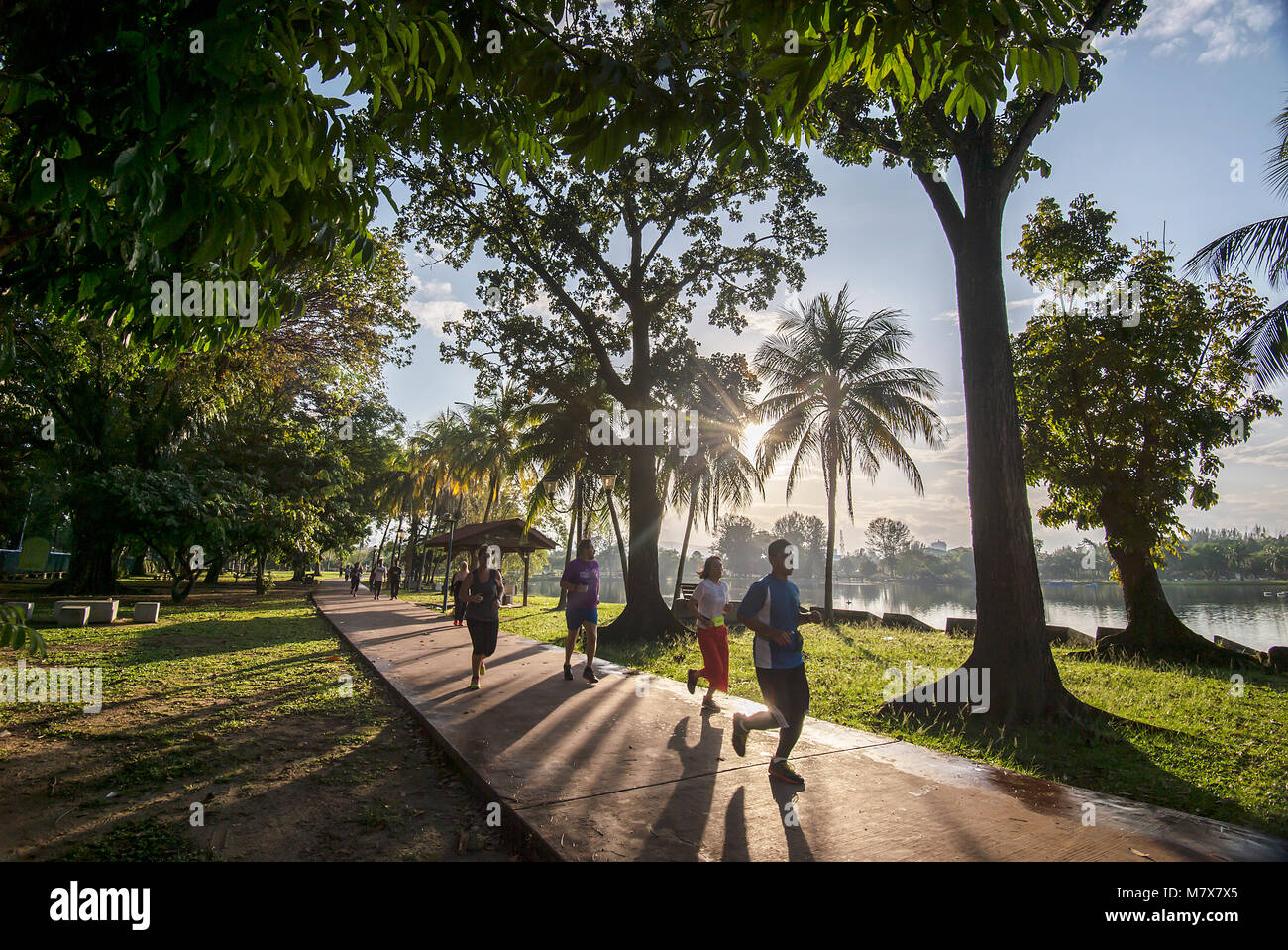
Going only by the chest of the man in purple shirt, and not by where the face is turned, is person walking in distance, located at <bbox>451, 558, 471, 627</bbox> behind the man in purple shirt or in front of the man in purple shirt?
behind

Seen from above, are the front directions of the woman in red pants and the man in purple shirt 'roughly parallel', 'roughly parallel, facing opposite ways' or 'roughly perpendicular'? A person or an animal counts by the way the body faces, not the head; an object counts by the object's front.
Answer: roughly parallel

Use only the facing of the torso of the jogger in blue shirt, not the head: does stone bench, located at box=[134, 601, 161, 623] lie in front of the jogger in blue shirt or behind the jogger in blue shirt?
behind

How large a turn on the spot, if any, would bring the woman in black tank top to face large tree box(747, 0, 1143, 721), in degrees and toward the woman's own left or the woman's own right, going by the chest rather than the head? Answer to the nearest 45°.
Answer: approximately 90° to the woman's own left

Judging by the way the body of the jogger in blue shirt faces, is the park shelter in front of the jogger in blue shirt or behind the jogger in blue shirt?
behind

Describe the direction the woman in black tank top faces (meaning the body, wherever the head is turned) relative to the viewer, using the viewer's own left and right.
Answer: facing the viewer

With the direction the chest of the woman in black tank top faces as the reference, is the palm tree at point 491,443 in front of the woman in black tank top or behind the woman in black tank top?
behind

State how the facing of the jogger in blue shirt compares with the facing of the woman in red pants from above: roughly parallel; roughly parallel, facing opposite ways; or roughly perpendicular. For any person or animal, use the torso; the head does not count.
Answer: roughly parallel

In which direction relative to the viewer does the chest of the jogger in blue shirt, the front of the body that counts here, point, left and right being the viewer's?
facing the viewer and to the right of the viewer
